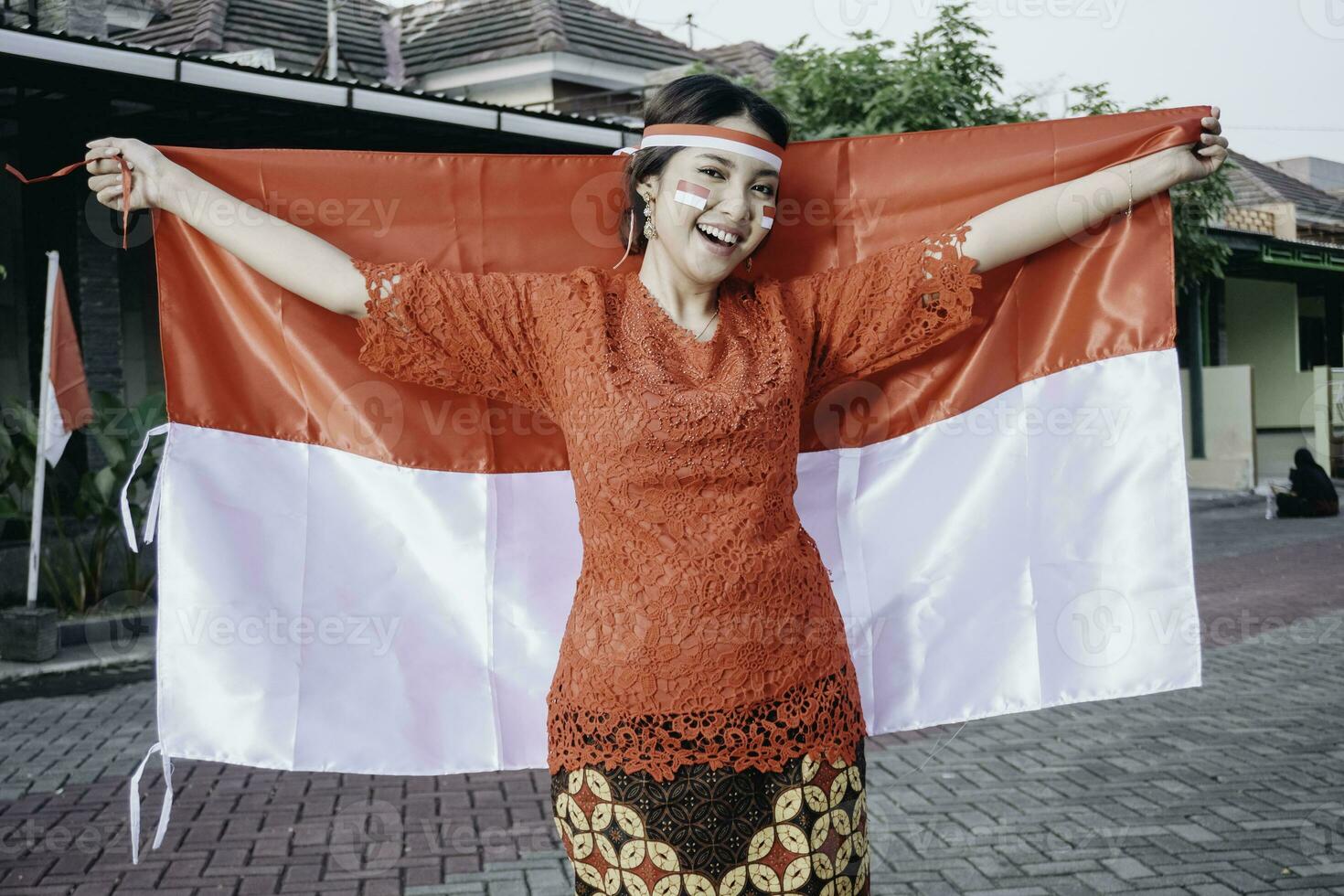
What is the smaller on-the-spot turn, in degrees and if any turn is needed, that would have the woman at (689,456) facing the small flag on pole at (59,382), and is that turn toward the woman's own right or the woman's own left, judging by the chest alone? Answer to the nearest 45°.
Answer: approximately 135° to the woman's own right

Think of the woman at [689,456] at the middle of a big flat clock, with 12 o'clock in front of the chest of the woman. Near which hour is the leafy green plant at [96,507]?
The leafy green plant is roughly at 5 o'clock from the woman.

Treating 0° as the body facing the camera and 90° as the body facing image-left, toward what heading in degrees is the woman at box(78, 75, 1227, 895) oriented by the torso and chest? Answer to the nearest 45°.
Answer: approximately 0°

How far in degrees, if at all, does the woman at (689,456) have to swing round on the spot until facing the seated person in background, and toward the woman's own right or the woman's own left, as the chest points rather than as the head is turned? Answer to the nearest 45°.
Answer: approximately 135° to the woman's own left

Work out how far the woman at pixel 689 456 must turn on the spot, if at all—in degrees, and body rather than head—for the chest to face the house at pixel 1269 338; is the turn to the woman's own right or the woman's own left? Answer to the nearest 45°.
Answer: approximately 135° to the woman's own left

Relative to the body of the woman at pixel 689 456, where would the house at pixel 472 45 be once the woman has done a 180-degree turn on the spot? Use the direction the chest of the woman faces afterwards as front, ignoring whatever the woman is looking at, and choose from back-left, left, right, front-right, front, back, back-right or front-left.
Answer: front
